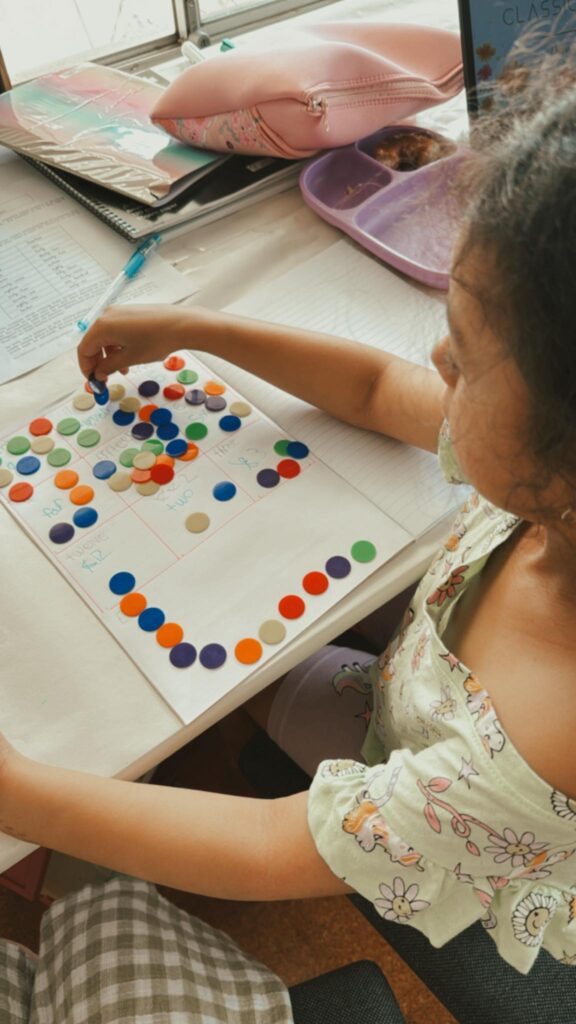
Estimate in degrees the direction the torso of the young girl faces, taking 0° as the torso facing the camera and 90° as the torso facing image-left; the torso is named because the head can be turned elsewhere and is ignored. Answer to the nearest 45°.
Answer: approximately 90°
